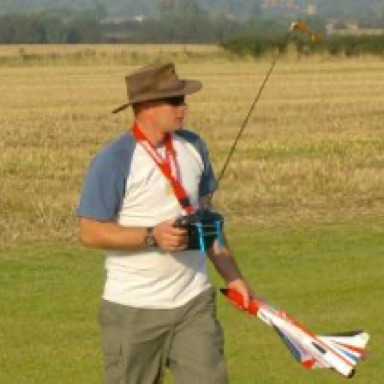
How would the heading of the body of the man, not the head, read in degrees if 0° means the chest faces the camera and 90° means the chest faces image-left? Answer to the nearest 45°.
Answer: approximately 315°
